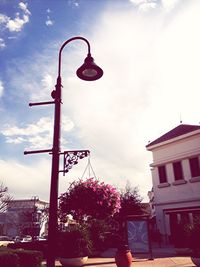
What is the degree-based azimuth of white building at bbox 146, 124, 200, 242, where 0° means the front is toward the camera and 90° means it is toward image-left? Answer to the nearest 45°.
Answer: approximately 45°

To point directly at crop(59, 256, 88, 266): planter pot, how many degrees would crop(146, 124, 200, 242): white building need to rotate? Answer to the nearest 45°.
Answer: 0° — it already faces it

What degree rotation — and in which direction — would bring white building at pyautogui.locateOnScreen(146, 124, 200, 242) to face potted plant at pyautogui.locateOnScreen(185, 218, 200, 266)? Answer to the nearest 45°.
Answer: approximately 45° to its left

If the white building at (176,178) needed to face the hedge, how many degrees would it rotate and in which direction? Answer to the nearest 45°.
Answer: approximately 45° to its left

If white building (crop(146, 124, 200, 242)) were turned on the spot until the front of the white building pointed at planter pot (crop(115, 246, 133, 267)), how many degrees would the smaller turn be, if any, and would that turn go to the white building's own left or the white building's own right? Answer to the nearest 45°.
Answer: approximately 45° to the white building's own left

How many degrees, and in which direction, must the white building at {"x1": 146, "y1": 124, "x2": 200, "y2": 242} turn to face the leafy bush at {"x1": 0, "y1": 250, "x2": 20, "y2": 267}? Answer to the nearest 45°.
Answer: approximately 45° to its left

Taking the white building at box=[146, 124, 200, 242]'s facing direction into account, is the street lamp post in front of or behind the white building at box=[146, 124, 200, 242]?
in front
